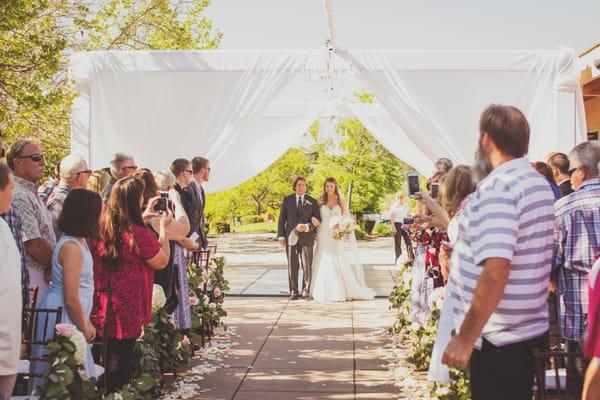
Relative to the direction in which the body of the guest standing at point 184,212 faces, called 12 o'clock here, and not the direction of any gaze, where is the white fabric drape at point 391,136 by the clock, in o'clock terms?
The white fabric drape is roughly at 11 o'clock from the guest standing.

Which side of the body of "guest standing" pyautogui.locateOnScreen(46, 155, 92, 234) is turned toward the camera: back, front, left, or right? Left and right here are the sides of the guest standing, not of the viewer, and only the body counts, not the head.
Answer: right

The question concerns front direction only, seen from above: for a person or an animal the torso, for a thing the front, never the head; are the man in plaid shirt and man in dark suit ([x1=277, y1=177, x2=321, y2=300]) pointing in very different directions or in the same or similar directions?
very different directions

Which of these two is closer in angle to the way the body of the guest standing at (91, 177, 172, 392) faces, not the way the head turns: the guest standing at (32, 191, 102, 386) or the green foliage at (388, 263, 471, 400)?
the green foliage

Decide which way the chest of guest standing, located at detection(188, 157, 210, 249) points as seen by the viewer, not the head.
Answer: to the viewer's right

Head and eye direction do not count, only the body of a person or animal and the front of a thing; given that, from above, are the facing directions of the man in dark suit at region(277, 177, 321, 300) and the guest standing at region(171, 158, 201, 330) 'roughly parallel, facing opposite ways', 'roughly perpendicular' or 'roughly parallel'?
roughly perpendicular

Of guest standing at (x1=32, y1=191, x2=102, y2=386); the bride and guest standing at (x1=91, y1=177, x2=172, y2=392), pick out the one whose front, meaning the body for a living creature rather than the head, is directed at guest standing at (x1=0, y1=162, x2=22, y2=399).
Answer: the bride

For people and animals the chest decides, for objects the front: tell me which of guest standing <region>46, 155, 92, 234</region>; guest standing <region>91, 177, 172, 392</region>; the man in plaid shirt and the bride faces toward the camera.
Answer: the bride

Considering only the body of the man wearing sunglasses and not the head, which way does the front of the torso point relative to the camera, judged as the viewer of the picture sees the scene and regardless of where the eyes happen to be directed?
to the viewer's right

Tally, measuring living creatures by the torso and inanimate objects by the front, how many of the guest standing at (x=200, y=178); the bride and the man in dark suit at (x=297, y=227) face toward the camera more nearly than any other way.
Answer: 2

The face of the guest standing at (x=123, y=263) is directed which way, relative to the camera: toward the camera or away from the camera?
away from the camera

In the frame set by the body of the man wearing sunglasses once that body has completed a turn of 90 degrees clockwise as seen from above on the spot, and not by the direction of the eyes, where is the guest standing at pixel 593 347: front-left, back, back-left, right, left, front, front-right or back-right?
front-left

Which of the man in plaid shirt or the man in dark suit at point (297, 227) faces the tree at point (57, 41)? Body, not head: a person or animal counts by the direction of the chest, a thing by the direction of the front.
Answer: the man in plaid shirt

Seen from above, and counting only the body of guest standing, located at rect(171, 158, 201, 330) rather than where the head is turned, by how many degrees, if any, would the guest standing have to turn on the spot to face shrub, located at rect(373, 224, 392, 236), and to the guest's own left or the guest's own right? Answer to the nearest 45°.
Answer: approximately 90° to the guest's own left

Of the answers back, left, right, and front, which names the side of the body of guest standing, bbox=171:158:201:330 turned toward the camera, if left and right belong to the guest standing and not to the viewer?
right

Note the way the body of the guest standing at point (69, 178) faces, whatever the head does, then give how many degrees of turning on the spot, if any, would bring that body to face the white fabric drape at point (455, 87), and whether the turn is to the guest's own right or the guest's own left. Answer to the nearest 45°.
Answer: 0° — they already face it

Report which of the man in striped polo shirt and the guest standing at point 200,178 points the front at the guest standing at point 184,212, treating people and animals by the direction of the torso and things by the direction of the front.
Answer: the man in striped polo shirt

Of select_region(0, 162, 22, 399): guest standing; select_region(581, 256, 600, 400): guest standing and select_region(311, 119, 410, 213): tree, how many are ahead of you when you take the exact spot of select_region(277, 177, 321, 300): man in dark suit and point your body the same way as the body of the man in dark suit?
2

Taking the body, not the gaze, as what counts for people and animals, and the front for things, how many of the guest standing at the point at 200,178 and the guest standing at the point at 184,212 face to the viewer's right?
2
